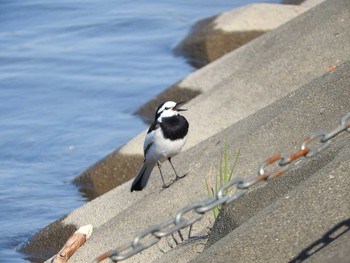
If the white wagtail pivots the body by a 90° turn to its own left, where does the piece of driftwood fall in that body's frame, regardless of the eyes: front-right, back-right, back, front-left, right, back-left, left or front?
back

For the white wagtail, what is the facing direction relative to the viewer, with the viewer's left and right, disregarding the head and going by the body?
facing the viewer and to the right of the viewer
